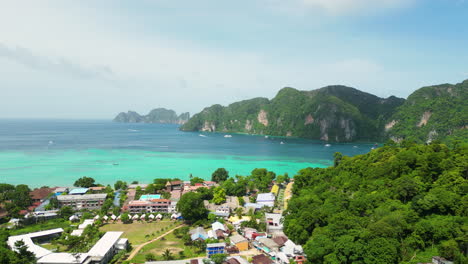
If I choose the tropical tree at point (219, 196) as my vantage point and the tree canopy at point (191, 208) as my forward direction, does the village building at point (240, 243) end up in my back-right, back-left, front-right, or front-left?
front-left

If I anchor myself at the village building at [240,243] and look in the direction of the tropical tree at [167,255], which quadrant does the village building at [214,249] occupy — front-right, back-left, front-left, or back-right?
front-left

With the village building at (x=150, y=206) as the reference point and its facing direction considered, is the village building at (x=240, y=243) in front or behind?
in front

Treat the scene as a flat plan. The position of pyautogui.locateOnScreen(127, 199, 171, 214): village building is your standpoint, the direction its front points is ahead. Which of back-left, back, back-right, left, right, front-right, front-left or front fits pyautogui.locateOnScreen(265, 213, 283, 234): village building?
front-left

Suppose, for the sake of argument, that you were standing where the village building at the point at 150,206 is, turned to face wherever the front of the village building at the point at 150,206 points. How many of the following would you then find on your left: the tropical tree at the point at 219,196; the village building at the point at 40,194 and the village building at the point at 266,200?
2

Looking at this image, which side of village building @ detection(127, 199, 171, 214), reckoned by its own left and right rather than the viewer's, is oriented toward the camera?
front

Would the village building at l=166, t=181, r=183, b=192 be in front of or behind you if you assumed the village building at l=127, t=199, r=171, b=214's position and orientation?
behind

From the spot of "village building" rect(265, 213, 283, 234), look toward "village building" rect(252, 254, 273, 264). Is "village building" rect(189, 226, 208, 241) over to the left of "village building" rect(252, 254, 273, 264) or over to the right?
right

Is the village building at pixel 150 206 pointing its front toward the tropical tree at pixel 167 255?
yes

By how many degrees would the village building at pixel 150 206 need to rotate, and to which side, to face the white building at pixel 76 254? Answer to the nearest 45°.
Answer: approximately 45° to its right

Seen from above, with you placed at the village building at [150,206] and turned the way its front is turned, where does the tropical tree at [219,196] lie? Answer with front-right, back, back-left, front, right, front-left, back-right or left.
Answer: left

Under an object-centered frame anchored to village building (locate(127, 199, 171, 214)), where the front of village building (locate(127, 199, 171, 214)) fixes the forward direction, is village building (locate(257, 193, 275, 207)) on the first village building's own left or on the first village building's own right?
on the first village building's own left

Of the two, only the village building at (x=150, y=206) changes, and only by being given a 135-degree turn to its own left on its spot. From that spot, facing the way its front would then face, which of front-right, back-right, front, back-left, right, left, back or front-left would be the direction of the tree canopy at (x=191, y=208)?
right

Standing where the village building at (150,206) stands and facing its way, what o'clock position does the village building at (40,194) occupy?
the village building at (40,194) is roughly at 4 o'clock from the village building at (150,206).
